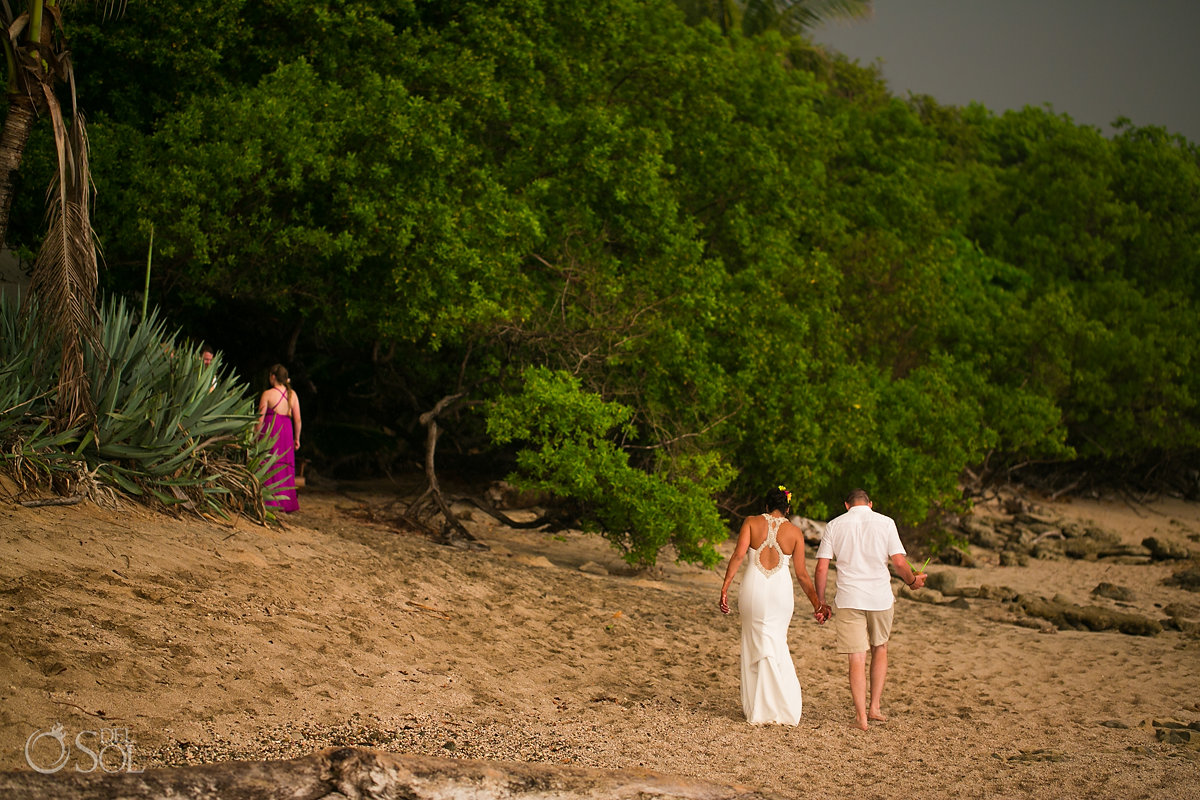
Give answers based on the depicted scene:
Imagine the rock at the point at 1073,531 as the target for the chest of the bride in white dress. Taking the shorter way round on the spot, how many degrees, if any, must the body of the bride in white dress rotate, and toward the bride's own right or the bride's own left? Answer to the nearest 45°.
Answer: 0° — they already face it

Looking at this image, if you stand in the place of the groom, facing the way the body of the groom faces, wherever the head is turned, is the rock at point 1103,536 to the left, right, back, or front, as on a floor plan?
front

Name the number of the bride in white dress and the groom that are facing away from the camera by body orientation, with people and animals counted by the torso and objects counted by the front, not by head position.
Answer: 2

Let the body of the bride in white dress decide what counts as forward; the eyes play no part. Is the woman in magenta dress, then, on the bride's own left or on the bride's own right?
on the bride's own left

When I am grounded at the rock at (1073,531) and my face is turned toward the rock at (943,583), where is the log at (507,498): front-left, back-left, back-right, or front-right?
front-right

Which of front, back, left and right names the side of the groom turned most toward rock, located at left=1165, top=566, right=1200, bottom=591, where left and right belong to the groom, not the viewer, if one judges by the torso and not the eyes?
front

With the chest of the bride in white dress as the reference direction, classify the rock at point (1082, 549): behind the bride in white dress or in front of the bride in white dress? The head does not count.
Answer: in front

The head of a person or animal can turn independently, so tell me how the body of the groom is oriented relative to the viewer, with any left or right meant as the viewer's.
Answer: facing away from the viewer

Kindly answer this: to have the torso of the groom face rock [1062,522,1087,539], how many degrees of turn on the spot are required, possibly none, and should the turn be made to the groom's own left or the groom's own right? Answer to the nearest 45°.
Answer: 0° — they already face it

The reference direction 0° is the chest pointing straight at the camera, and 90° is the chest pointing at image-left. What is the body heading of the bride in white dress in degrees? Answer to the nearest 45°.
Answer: approximately 180°

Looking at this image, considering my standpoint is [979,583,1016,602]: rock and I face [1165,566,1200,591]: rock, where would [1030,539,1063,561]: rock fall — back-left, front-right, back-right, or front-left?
front-left

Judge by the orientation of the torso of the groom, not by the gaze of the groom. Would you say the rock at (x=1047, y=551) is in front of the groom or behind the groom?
in front

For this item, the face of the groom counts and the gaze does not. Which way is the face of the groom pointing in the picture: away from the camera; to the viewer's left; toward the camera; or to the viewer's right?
away from the camera

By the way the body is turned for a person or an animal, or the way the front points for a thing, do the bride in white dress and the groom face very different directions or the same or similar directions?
same or similar directions

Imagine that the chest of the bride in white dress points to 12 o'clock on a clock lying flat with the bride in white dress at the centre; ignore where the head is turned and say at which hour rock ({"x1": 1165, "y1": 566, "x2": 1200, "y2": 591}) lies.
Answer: The rock is roughly at 1 o'clock from the bride in white dress.
